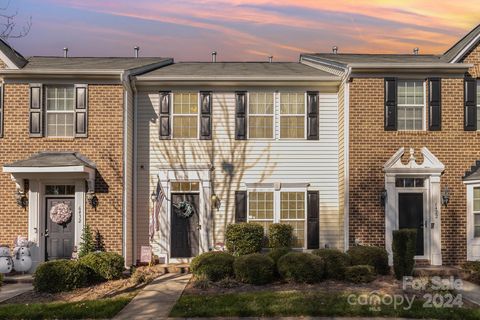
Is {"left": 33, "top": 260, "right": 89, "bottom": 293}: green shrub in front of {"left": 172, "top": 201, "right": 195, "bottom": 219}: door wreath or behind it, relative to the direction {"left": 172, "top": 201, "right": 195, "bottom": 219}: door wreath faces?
in front

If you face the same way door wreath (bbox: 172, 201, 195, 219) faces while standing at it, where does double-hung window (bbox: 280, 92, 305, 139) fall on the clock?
The double-hung window is roughly at 9 o'clock from the door wreath.

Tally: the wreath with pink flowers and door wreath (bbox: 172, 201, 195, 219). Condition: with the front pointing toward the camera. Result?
2

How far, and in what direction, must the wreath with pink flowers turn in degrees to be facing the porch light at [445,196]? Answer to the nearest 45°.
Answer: approximately 90° to its left

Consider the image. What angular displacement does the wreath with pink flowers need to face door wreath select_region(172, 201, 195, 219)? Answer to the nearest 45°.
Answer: approximately 90° to its left

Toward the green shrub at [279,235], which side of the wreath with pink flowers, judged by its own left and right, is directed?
left

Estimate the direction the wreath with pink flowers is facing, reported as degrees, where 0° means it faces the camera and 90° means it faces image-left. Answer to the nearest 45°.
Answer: approximately 0°

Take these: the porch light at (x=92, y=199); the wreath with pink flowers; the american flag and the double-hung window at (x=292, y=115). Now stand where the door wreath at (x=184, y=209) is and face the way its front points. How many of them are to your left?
1

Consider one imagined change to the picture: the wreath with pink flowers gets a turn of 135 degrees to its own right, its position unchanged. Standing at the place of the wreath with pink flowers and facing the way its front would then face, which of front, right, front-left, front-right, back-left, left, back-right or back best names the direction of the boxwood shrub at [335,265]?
back

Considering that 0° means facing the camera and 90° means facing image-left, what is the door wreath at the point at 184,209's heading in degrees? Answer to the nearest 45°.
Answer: approximately 0°
